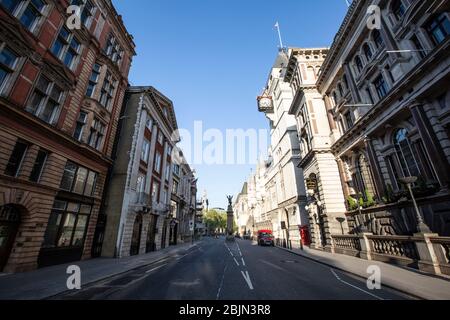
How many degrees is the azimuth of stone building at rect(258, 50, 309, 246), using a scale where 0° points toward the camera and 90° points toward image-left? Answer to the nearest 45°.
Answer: approximately 90°

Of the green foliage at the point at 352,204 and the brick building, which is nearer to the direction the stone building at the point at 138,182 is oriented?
the green foliage

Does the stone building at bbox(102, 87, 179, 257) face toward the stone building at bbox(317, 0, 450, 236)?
yes

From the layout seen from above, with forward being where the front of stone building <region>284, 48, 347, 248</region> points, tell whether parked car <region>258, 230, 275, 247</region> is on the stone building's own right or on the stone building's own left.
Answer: on the stone building's own right

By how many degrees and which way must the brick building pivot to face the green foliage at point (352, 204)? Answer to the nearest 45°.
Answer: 0° — it already faces it

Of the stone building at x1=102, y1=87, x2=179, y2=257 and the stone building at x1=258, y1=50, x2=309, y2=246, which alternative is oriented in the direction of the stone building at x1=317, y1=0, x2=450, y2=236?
the stone building at x1=102, y1=87, x2=179, y2=257

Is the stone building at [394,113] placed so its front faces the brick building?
yes

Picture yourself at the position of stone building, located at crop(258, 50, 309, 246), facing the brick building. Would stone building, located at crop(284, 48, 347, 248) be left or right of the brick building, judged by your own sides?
left

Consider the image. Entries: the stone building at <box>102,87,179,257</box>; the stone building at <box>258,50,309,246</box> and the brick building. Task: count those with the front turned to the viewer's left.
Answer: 1

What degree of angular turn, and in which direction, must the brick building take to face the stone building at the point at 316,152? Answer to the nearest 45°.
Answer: approximately 45° to its left

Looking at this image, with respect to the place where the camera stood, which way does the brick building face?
facing the viewer and to the right of the viewer

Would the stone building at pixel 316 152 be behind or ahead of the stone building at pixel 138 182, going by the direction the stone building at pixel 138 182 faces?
ahead

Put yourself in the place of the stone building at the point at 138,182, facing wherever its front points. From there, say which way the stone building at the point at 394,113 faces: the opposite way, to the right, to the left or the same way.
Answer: the opposite way

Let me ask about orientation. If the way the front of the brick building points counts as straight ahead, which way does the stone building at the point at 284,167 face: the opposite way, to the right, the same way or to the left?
the opposite way
